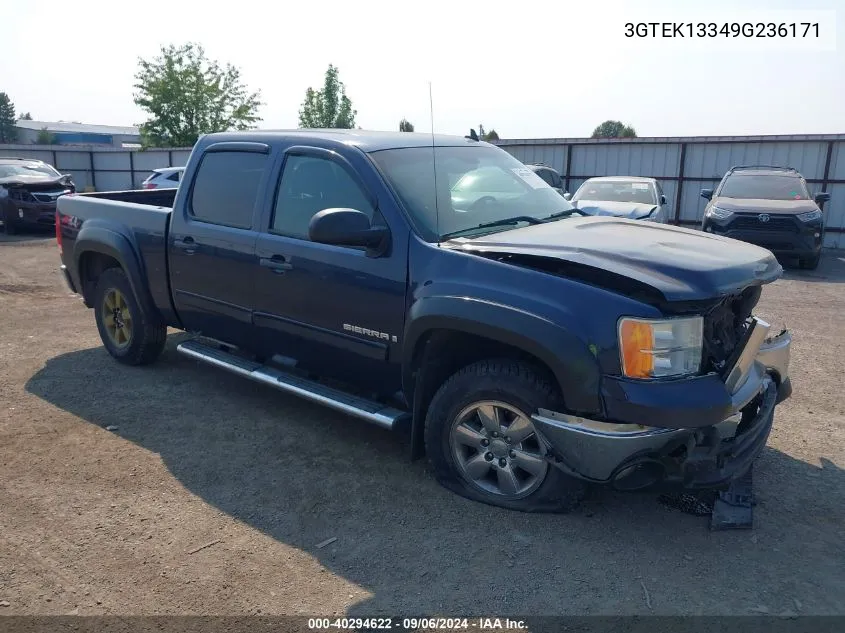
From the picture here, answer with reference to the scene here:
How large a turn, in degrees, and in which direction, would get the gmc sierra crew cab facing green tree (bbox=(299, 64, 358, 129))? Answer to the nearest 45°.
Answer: approximately 135° to its left

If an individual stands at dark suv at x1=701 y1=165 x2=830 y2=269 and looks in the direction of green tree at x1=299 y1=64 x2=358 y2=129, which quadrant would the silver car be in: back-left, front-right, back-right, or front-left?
front-left

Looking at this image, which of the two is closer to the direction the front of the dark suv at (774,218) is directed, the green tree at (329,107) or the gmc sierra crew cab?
the gmc sierra crew cab

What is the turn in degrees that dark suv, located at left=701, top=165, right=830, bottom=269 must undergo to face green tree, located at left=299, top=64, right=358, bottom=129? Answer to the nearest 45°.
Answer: approximately 135° to its right

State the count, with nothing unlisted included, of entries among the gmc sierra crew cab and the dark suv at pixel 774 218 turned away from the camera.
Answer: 0

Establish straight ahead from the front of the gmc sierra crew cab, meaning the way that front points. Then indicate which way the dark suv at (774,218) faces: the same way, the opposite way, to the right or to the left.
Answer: to the right

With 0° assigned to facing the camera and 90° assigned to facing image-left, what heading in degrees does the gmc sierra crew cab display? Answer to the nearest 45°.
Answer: approximately 315°

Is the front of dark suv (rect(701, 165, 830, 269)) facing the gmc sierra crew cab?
yes

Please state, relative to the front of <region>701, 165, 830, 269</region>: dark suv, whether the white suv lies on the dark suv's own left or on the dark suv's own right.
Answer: on the dark suv's own right

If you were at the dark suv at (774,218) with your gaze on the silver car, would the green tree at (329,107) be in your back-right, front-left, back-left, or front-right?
front-right

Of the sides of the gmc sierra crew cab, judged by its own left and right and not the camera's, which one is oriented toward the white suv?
back

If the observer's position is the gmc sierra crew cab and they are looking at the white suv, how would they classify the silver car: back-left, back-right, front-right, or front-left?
front-right

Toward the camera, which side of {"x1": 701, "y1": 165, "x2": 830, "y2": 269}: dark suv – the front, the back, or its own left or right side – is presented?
front
